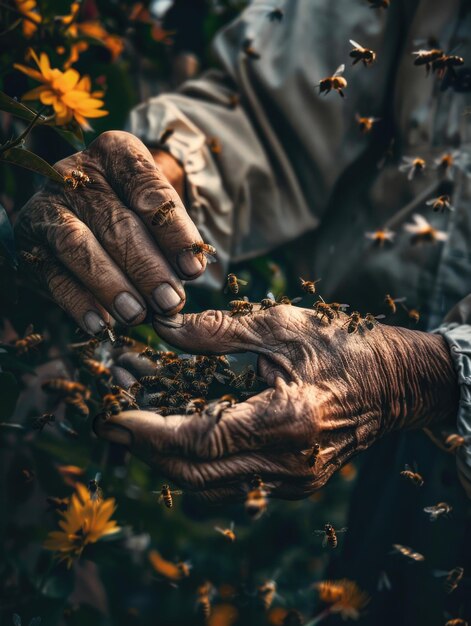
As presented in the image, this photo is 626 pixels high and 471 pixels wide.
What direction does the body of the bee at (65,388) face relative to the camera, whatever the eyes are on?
to the viewer's right
